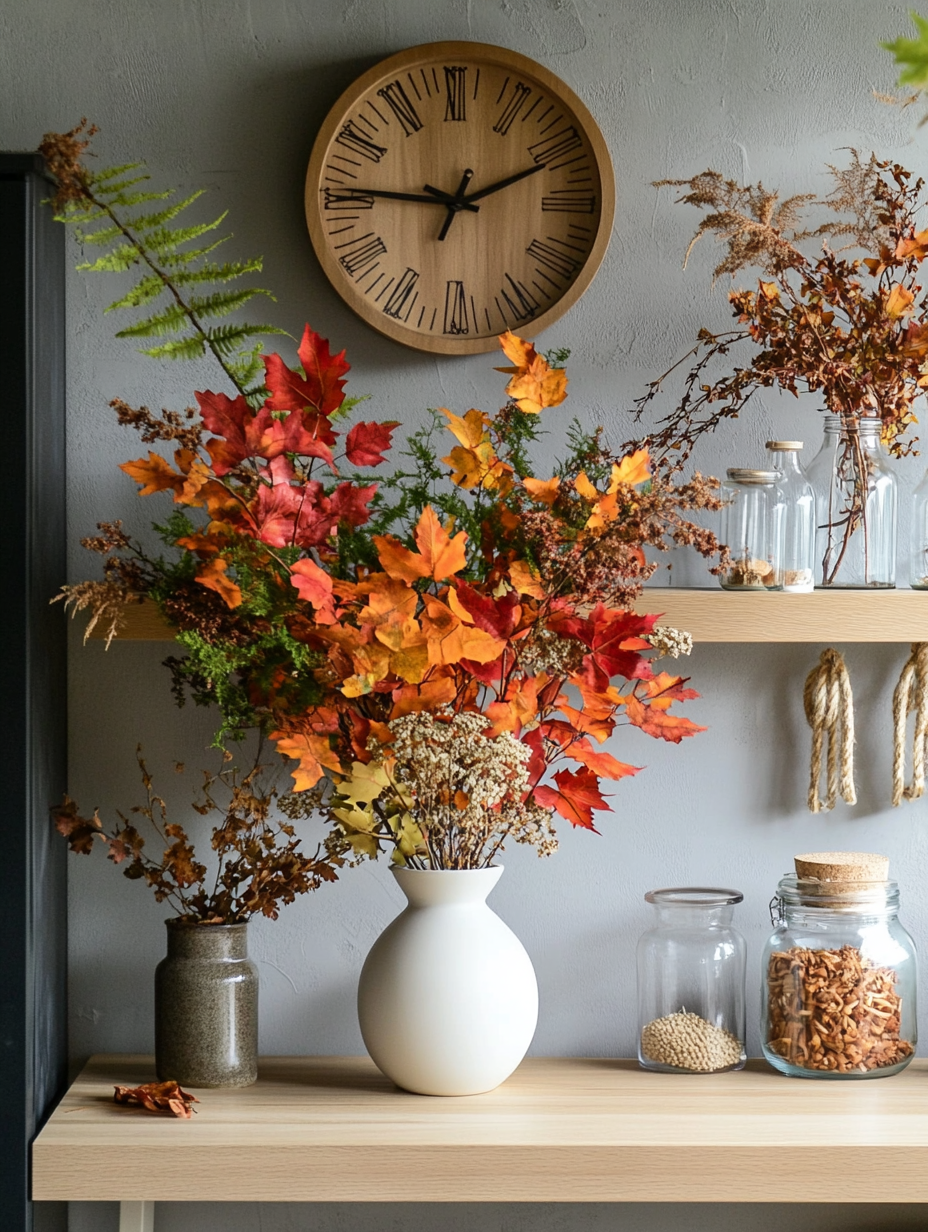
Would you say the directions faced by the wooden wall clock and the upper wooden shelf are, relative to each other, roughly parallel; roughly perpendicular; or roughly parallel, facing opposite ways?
roughly parallel

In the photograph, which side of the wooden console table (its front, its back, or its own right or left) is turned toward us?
front

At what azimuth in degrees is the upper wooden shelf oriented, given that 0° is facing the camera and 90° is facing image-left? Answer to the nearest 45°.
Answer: approximately 0°

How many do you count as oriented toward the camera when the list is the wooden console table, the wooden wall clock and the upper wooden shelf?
3

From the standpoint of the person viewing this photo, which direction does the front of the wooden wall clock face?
facing the viewer
